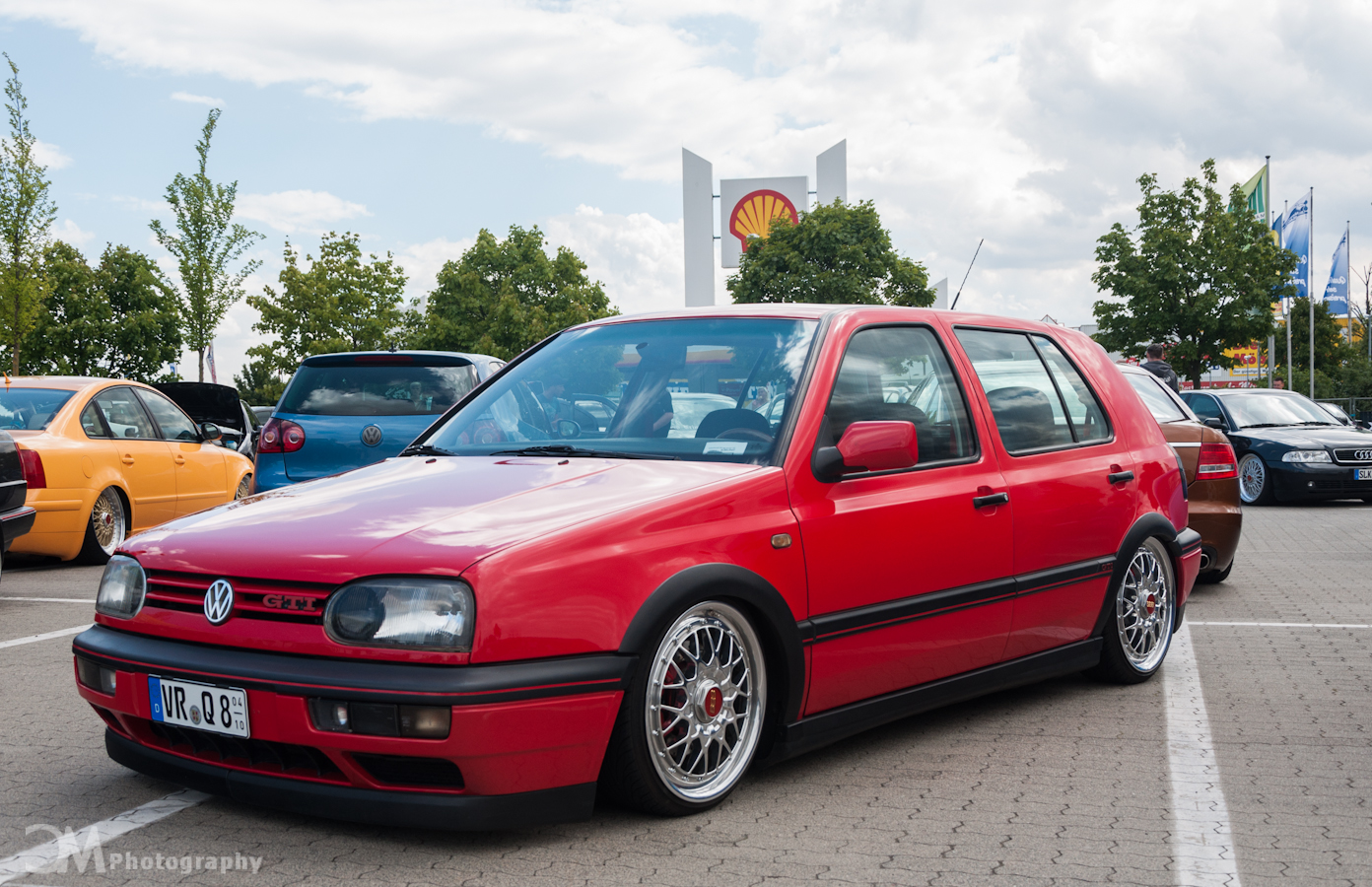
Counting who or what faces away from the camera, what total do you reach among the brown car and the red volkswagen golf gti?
1

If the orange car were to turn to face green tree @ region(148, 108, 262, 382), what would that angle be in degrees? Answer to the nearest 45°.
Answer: approximately 45° to its left

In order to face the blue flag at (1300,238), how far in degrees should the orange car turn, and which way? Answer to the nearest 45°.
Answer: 0° — it already faces it

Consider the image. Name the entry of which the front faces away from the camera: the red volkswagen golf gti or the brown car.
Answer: the brown car

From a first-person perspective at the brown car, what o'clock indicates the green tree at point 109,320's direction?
The green tree is roughly at 10 o'clock from the brown car.

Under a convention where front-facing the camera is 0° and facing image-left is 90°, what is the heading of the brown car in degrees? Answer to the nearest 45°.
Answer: approximately 180°

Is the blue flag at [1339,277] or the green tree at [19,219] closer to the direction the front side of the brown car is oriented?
the blue flag

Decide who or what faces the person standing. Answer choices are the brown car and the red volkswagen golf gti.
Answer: the brown car

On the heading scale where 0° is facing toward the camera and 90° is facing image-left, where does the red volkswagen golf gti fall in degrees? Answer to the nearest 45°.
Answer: approximately 45°

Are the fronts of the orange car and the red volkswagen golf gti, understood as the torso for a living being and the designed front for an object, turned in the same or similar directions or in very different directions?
very different directions

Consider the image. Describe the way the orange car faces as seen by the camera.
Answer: facing away from the viewer and to the right of the viewer
